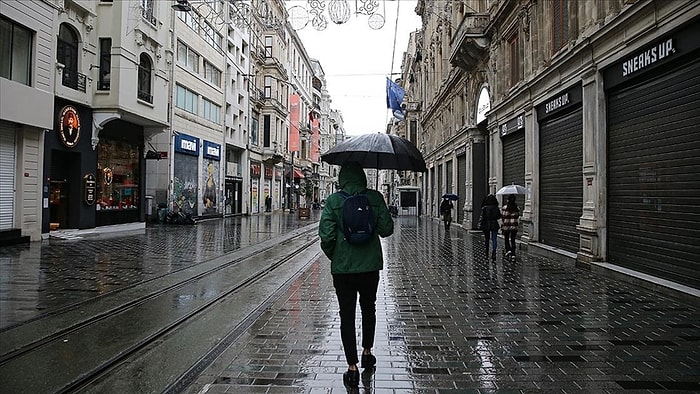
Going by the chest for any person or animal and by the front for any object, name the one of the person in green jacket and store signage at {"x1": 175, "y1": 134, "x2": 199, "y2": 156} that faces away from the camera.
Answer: the person in green jacket

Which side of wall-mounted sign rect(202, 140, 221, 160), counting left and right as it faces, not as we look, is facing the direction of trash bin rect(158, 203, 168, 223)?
right

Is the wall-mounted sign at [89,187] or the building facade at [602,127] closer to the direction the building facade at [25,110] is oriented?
the building facade

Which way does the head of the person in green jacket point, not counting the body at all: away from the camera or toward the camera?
away from the camera

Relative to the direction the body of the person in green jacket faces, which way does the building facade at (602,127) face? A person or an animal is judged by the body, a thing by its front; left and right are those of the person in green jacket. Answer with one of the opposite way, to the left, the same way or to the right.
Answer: to the left

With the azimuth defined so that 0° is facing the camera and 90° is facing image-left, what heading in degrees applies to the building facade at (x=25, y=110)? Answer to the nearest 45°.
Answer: approximately 315°

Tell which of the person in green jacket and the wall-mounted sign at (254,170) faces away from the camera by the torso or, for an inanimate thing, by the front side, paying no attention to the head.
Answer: the person in green jacket

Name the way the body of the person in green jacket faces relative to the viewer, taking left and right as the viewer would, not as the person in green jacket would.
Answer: facing away from the viewer
